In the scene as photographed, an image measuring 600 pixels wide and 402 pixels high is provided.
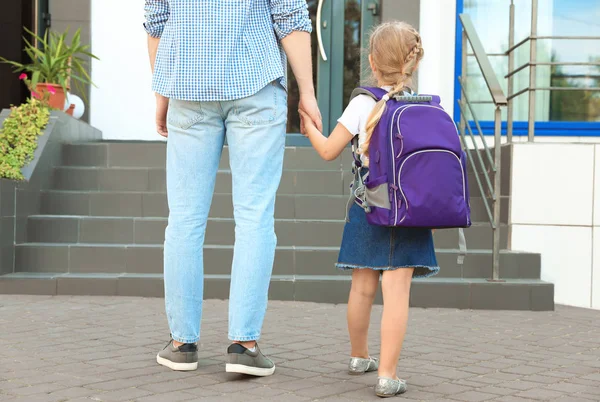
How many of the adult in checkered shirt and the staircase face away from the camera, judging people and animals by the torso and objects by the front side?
1

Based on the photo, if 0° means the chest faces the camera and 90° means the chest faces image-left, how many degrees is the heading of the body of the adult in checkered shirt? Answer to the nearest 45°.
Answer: approximately 180°

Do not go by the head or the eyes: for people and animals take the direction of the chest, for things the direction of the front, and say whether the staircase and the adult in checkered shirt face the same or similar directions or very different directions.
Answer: very different directions

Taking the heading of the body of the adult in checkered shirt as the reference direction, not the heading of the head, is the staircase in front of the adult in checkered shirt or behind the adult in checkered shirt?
in front

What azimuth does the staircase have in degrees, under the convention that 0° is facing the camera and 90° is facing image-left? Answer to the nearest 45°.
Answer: approximately 0°

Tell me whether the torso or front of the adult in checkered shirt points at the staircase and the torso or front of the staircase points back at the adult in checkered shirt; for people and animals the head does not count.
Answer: yes

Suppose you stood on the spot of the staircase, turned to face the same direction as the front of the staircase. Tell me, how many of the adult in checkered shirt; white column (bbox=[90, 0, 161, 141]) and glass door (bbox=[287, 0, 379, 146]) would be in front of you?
1

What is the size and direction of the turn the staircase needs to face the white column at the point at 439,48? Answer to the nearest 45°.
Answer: approximately 135° to its left

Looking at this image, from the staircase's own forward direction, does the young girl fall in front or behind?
in front
